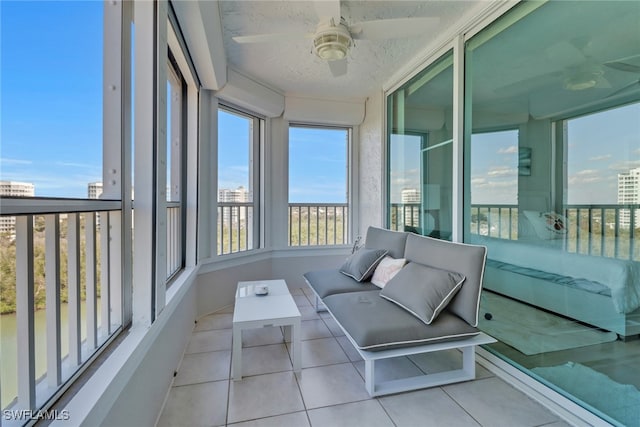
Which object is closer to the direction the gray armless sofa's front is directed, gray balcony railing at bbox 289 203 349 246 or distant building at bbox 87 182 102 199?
the distant building

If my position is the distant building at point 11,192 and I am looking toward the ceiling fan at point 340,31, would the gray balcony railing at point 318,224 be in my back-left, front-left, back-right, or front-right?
front-left

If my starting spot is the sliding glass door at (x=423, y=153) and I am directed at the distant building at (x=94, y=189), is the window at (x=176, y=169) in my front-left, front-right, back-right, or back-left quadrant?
front-left

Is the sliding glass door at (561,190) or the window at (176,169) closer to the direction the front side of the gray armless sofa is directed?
the window

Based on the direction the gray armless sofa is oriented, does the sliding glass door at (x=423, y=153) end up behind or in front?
behind

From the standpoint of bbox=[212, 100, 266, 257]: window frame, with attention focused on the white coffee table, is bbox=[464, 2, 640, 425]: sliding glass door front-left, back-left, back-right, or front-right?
front-left

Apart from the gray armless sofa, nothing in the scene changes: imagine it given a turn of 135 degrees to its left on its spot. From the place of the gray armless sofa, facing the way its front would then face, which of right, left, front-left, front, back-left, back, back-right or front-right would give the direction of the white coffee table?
back

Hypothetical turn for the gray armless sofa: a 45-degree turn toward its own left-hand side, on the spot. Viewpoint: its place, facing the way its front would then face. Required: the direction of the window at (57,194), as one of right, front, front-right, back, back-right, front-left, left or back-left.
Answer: front-right

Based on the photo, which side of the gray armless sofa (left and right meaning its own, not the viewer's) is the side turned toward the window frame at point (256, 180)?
right

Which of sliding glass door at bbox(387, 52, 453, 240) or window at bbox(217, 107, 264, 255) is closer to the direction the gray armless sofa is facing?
the window

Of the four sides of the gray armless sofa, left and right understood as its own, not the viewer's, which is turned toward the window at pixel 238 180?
right

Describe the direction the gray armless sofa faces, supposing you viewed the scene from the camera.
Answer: facing the viewer and to the left of the viewer

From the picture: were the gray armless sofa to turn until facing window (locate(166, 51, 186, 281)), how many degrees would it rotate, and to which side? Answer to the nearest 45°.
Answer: approximately 45° to its right
